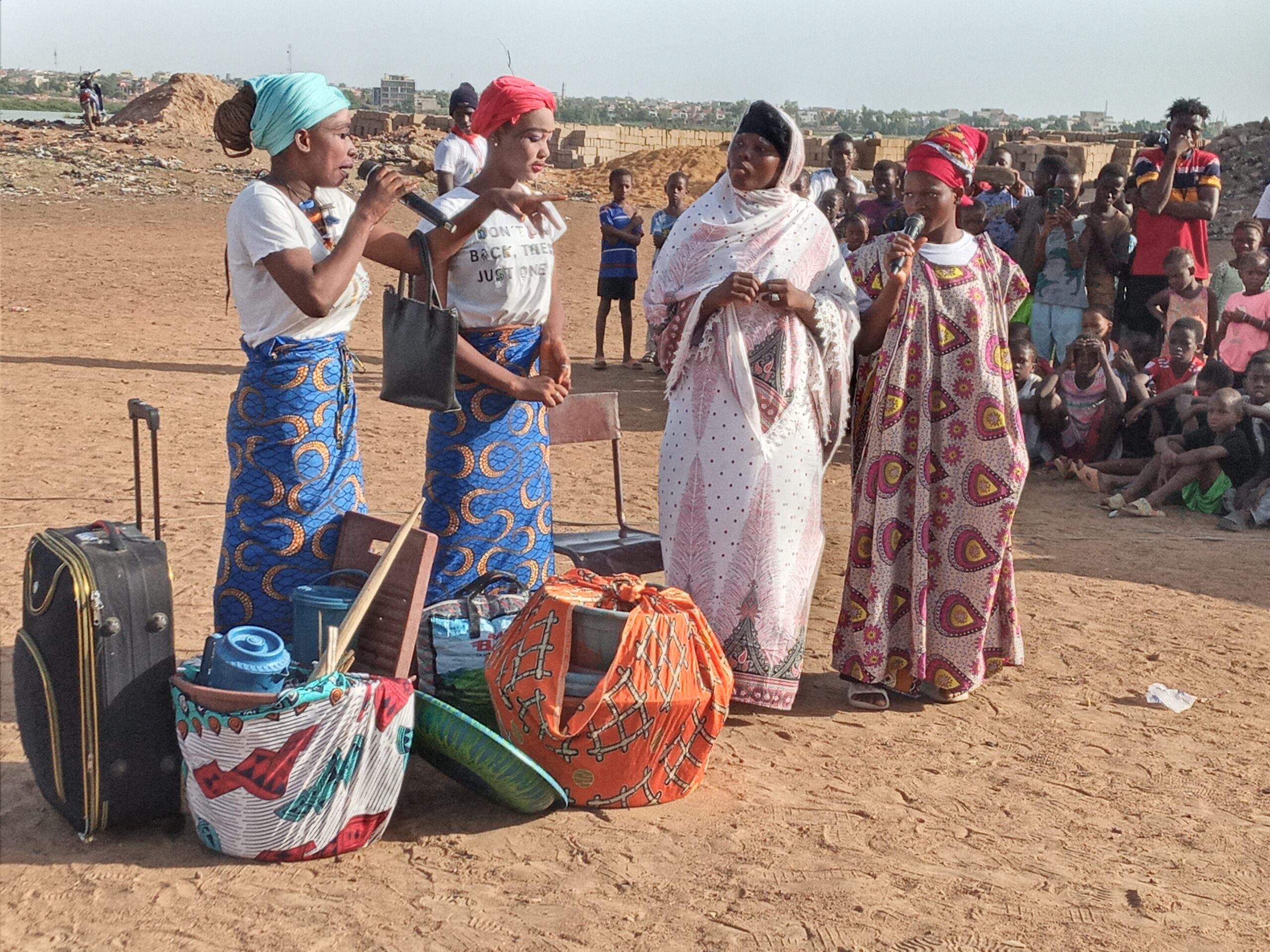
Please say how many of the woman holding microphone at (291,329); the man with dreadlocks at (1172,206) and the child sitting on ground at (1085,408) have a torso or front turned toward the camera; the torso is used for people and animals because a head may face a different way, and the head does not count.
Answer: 2

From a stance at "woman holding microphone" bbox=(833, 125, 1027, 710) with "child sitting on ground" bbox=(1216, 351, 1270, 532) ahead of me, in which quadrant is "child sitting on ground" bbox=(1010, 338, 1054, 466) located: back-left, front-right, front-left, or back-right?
front-left

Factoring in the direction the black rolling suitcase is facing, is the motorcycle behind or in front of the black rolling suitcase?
behind

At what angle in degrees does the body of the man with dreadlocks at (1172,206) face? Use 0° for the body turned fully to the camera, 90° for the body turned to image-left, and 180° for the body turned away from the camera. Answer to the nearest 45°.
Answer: approximately 0°

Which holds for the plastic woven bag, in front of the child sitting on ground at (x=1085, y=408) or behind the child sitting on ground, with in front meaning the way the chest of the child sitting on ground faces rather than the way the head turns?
in front

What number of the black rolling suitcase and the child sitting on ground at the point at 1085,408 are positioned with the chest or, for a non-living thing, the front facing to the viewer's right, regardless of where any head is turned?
0

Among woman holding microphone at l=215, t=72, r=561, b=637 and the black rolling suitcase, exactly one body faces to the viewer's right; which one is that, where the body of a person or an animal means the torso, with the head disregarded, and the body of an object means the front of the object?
the woman holding microphone

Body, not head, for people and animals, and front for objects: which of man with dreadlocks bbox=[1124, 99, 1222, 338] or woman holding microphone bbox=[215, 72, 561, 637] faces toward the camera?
the man with dreadlocks

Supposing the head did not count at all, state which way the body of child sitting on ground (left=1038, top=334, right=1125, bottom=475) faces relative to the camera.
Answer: toward the camera

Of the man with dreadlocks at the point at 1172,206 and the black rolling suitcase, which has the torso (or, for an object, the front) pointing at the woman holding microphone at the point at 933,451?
the man with dreadlocks

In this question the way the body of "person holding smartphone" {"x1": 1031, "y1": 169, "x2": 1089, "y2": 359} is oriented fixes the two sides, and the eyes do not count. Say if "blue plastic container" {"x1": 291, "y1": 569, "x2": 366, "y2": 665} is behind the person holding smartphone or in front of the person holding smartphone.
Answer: in front

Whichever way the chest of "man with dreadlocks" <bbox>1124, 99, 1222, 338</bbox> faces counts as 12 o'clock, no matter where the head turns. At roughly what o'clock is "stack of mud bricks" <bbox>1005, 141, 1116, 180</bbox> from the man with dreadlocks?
The stack of mud bricks is roughly at 6 o'clock from the man with dreadlocks.

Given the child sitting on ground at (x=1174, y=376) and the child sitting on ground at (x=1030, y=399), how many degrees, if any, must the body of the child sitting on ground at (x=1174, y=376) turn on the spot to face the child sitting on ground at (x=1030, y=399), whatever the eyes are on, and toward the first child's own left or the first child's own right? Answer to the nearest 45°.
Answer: approximately 45° to the first child's own right

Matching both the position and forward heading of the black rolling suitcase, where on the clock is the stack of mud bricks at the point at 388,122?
The stack of mud bricks is roughly at 5 o'clock from the black rolling suitcase.

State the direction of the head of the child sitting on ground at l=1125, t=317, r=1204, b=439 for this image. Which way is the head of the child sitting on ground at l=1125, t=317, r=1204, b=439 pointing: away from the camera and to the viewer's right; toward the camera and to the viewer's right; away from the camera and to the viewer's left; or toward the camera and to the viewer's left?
toward the camera and to the viewer's left

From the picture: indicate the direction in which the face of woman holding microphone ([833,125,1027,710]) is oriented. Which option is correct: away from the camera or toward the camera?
toward the camera

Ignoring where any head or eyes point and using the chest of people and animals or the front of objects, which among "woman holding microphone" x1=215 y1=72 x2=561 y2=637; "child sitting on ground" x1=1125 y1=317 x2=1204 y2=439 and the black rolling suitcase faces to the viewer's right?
the woman holding microphone

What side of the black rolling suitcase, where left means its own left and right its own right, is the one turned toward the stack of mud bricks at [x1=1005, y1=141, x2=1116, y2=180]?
back
